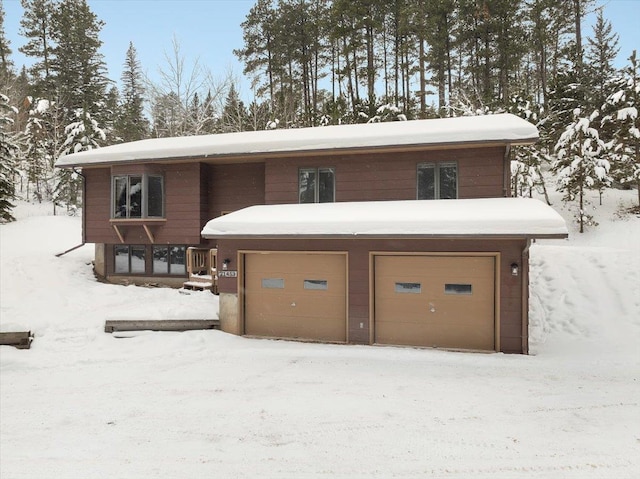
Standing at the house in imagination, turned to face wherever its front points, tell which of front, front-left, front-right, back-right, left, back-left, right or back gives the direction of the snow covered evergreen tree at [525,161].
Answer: back-left

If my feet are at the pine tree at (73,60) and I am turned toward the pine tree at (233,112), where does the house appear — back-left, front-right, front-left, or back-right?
front-right

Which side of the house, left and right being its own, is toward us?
front

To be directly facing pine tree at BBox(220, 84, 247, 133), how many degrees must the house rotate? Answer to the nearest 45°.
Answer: approximately 180°

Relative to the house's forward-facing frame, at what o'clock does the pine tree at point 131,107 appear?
The pine tree is roughly at 5 o'clock from the house.

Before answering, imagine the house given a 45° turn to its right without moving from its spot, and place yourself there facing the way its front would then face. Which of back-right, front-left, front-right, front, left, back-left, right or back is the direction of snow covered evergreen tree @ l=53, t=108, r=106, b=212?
right

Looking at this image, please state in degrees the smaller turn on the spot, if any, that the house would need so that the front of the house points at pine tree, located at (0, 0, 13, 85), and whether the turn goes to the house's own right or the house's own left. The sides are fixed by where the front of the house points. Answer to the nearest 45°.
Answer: approximately 135° to the house's own right

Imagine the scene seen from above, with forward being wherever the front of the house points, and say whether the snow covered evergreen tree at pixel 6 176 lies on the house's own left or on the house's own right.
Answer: on the house's own right

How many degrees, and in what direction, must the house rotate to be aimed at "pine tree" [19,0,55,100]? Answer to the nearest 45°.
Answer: approximately 135° to its right
